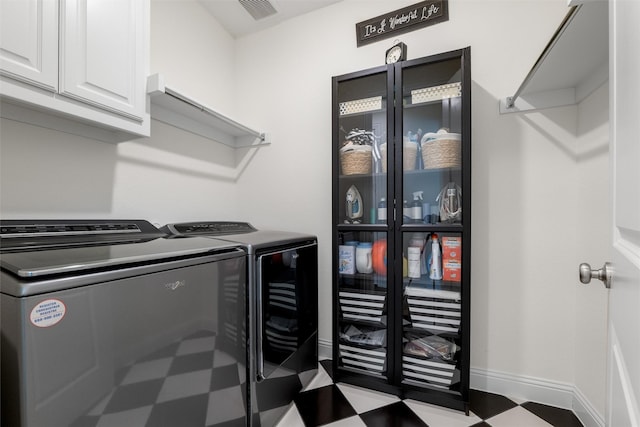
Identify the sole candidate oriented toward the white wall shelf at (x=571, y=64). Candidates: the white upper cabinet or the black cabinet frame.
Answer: the white upper cabinet

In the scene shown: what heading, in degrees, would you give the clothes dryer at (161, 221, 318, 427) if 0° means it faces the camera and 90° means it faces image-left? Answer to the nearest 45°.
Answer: approximately 315°

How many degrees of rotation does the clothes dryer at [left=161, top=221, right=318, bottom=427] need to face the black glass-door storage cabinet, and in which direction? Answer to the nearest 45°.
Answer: approximately 45° to its left

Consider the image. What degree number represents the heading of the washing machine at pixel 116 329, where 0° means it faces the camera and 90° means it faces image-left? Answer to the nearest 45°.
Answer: approximately 315°

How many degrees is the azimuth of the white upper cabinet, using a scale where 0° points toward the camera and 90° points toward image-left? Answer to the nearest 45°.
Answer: approximately 315°
